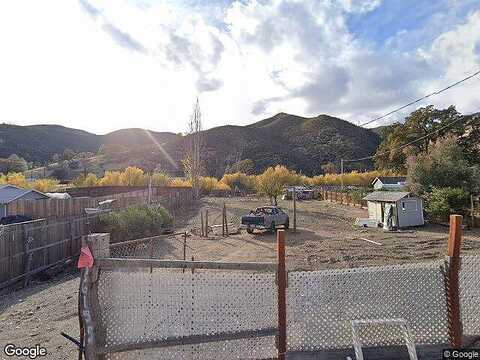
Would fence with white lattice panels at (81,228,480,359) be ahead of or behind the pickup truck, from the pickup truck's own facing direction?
ahead

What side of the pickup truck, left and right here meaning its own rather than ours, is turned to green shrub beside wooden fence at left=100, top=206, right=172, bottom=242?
back

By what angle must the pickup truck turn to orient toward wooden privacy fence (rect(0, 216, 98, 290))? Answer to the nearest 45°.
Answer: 0° — it already faces it

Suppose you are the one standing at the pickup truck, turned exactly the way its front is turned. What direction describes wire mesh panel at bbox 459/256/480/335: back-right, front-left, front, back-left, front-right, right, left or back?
front-left
